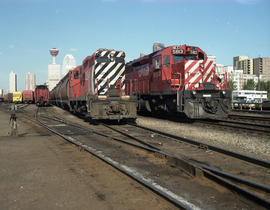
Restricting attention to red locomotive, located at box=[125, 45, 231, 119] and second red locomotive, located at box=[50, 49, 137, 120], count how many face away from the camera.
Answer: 0

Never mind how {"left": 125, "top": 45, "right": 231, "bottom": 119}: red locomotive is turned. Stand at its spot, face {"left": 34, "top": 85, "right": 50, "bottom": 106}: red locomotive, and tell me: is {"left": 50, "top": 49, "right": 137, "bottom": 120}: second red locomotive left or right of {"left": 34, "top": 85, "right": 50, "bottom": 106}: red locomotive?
left

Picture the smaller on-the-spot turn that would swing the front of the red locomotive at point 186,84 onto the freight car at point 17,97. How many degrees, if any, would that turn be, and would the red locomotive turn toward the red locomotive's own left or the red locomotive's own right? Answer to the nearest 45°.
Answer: approximately 180°

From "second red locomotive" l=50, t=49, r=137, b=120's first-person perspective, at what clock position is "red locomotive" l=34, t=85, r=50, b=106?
The red locomotive is roughly at 7 o'clock from the second red locomotive.

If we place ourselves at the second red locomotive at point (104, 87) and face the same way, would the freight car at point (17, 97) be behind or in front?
behind

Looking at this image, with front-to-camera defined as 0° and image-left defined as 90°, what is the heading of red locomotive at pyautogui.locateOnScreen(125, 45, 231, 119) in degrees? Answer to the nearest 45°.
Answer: approximately 315°

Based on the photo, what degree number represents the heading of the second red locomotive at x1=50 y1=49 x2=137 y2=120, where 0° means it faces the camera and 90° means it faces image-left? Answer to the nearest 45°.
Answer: approximately 315°

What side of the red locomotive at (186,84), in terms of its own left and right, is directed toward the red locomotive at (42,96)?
back

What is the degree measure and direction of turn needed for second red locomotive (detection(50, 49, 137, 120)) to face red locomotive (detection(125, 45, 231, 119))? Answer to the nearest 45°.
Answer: approximately 45° to its left
